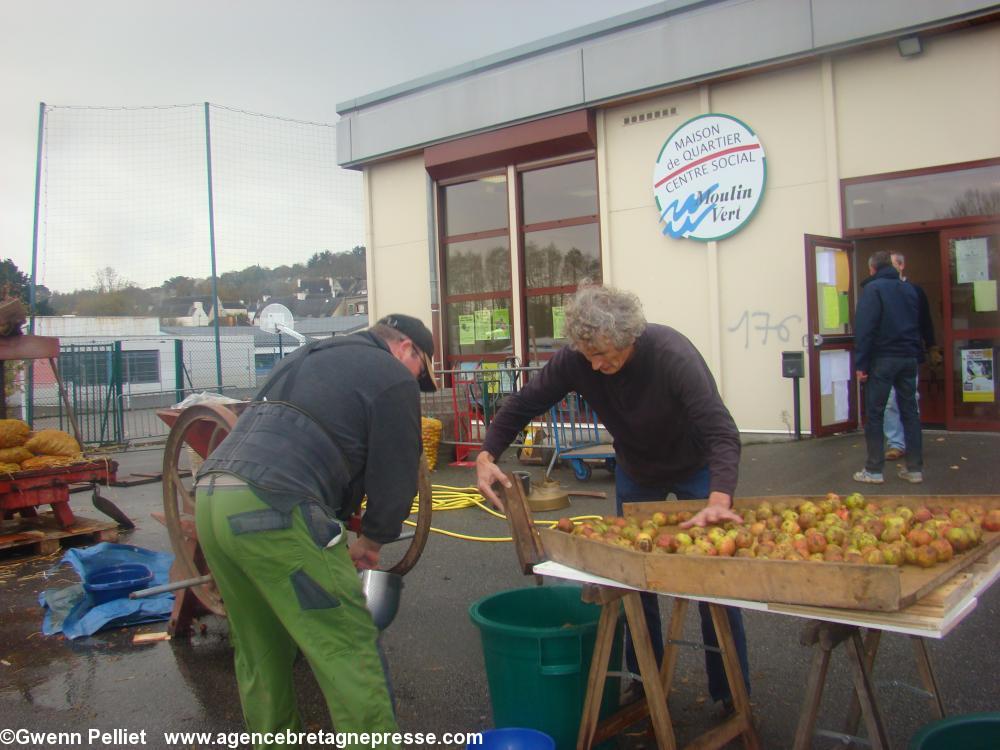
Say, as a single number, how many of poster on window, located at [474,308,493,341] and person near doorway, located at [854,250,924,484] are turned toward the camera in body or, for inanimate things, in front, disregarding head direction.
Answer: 1

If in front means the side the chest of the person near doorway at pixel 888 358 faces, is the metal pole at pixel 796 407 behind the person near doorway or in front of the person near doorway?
in front

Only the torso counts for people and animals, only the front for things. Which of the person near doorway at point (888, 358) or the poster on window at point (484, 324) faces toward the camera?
the poster on window

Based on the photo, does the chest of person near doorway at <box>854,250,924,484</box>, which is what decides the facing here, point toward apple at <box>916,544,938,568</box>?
no

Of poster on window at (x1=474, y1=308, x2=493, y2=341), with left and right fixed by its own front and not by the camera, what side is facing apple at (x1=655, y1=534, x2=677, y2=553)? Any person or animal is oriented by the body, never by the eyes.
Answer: front

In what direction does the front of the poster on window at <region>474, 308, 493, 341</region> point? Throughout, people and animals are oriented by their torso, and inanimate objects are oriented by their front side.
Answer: toward the camera

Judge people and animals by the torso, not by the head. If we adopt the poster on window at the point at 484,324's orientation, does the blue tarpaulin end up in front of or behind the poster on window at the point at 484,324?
in front

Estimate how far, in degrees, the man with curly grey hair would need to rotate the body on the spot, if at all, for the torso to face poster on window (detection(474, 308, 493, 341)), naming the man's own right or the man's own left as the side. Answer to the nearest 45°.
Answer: approximately 135° to the man's own right

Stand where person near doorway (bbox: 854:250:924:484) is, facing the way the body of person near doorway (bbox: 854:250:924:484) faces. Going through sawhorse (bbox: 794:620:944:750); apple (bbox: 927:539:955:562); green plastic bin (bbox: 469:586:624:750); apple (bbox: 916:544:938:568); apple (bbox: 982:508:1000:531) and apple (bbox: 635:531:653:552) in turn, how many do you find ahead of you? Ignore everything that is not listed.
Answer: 0

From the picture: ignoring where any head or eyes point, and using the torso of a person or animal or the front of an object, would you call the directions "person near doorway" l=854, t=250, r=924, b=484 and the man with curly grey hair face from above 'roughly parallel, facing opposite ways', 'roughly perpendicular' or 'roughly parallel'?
roughly parallel, facing opposite ways

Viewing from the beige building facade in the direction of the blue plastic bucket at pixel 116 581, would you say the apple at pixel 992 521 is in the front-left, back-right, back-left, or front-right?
front-left
